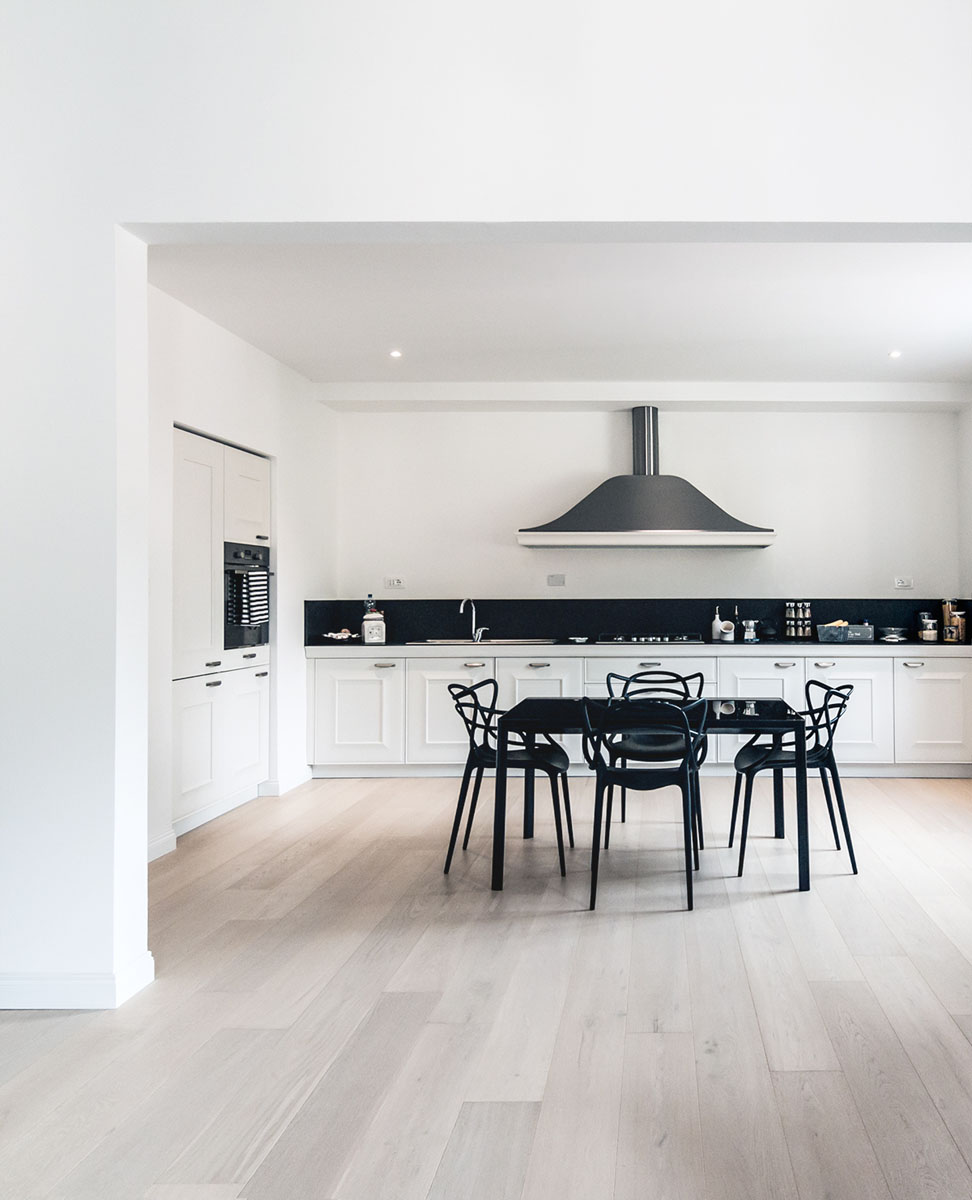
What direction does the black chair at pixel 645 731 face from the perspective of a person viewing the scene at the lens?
facing away from the viewer

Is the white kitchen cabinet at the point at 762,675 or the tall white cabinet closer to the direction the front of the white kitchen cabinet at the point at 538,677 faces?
the tall white cabinet

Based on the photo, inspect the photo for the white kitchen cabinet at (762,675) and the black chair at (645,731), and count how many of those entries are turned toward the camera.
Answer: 1

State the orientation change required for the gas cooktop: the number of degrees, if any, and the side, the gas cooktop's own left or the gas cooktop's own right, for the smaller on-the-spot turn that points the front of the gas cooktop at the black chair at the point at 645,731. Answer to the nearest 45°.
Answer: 0° — it already faces it

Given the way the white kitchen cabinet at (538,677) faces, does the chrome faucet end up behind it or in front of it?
behind

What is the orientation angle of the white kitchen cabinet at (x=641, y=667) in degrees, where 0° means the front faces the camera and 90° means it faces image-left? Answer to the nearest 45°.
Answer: approximately 0°

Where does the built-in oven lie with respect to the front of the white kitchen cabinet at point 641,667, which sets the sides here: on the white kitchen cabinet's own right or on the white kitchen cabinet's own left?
on the white kitchen cabinet's own right

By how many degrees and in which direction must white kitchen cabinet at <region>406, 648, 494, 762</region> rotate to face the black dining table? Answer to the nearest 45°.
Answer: approximately 45° to its left
